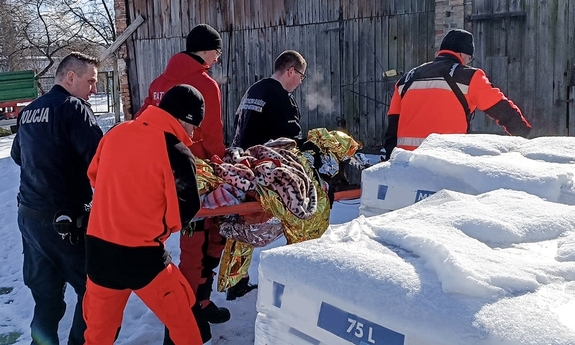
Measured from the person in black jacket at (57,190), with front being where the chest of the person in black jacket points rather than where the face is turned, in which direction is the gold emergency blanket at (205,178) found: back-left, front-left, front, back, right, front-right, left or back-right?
front-right

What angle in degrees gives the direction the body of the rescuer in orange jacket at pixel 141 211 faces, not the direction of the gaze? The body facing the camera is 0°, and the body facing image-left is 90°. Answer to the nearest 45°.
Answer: approximately 225°

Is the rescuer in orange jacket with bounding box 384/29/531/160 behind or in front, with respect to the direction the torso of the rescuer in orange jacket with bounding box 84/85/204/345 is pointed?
in front

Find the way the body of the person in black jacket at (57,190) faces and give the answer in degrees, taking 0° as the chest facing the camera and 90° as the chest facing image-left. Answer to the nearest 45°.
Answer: approximately 225°

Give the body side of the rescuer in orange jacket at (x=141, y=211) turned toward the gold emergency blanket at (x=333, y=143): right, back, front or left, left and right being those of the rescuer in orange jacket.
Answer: front

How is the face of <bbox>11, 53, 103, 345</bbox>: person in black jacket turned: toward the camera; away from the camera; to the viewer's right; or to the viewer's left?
to the viewer's right
